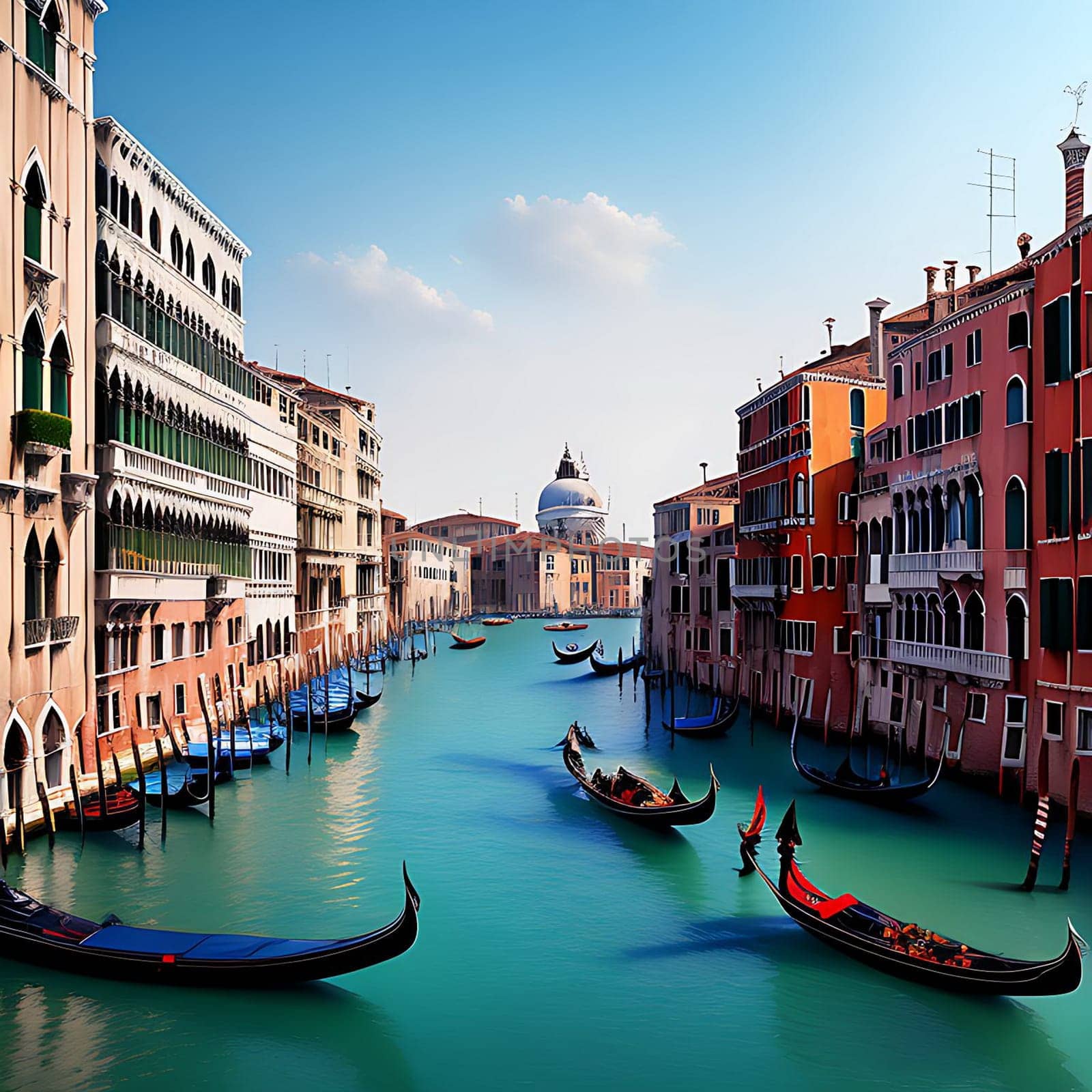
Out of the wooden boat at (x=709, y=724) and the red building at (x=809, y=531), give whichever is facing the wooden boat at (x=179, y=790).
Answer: the red building

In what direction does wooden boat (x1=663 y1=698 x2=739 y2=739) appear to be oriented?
to the viewer's right

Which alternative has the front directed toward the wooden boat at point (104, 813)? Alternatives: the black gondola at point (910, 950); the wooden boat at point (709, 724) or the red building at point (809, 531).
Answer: the red building

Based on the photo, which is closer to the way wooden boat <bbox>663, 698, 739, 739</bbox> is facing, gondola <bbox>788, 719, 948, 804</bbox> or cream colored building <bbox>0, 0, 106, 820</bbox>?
the gondola

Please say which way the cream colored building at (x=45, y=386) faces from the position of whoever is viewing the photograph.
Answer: facing the viewer and to the right of the viewer

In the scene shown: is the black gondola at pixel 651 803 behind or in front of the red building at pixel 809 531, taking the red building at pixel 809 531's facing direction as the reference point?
in front

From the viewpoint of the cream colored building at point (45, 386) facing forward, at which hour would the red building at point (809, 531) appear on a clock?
The red building is roughly at 10 o'clock from the cream colored building.

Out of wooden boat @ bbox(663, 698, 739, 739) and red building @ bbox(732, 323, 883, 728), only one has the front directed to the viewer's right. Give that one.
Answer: the wooden boat

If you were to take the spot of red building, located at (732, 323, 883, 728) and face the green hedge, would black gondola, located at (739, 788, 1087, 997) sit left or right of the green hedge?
left

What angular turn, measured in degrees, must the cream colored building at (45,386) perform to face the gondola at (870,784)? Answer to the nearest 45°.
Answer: approximately 45° to its left

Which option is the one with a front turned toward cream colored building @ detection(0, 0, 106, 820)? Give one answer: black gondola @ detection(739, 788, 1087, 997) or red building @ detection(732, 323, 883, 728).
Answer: the red building
